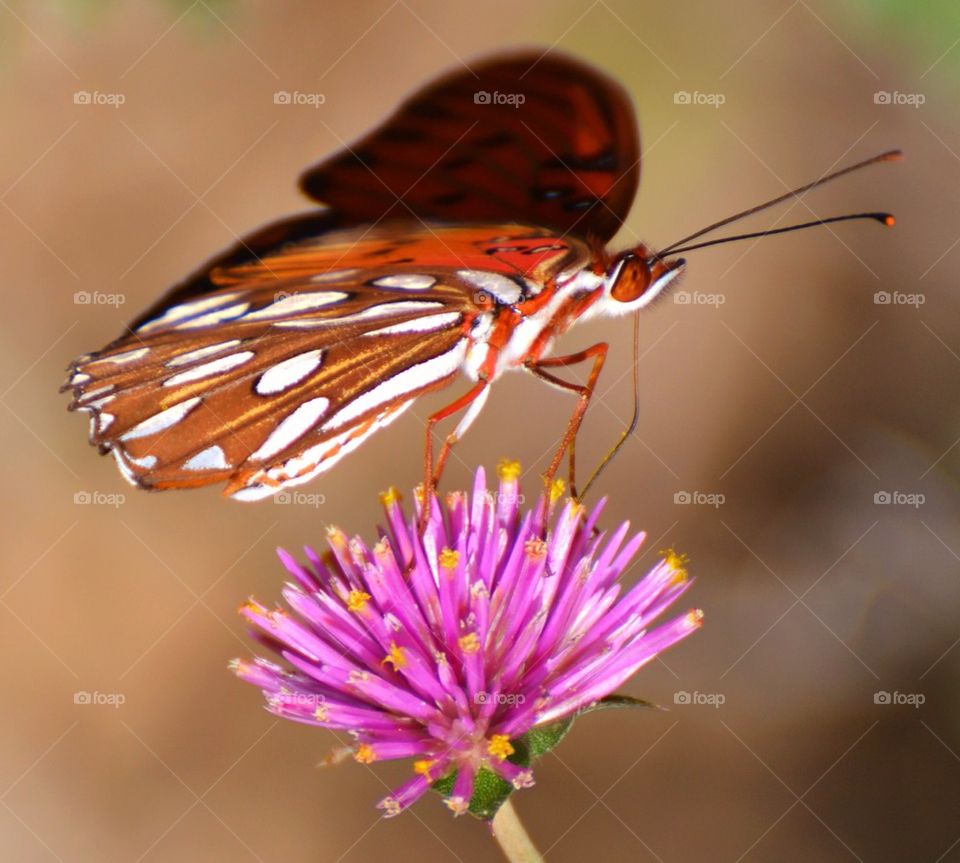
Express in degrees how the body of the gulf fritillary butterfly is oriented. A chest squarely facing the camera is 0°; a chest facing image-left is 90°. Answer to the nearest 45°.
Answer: approximately 270°
